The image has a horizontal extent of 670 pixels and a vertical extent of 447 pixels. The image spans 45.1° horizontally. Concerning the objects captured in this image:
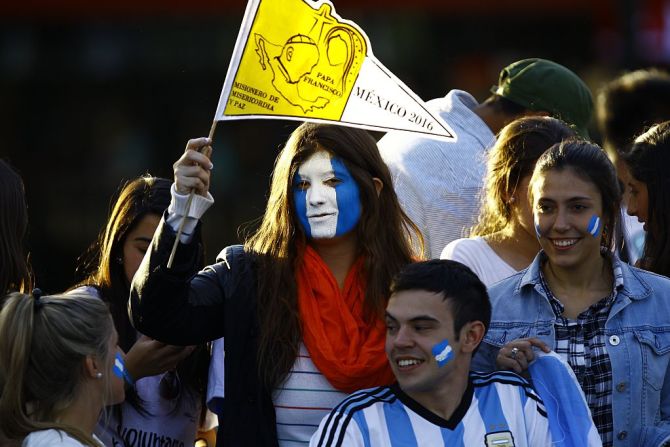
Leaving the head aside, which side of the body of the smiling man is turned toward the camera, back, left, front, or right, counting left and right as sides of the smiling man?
front

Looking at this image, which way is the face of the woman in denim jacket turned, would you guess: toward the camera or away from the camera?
toward the camera

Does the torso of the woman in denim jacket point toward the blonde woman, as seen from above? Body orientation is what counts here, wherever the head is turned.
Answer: no

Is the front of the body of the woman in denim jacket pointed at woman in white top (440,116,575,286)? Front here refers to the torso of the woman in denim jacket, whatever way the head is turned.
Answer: no

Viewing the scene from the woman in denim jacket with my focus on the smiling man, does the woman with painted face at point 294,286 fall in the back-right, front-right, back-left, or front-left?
front-right

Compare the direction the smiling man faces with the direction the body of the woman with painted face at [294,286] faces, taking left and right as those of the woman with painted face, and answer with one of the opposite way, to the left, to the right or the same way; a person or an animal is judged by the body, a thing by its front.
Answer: the same way

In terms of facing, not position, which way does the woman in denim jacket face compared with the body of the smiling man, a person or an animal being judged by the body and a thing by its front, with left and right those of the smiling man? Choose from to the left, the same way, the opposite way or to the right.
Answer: the same way

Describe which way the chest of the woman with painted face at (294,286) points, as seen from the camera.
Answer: toward the camera

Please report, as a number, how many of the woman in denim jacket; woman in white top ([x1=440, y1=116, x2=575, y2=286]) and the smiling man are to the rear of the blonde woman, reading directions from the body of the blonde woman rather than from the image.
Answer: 0

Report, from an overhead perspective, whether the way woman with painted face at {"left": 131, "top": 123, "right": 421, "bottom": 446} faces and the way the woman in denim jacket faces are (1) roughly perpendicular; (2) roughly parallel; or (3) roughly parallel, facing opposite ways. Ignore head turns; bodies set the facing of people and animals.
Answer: roughly parallel

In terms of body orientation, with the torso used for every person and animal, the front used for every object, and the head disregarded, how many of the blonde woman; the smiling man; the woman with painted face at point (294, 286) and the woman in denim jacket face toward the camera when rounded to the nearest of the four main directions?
3

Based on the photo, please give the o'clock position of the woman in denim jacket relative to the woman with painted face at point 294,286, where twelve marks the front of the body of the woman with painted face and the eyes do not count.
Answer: The woman in denim jacket is roughly at 9 o'clock from the woman with painted face.

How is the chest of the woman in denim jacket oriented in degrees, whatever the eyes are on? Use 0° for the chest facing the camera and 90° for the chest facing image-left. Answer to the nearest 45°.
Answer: approximately 0°
